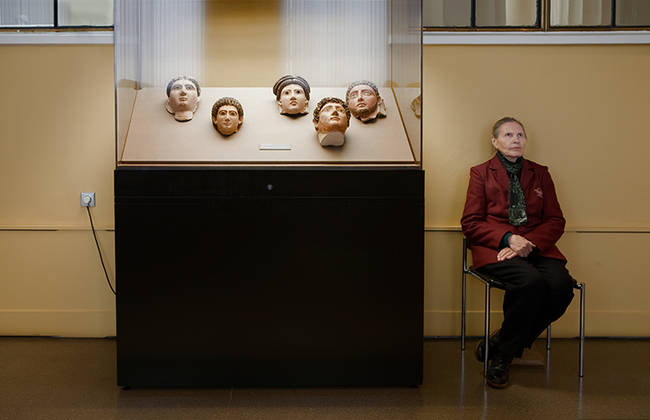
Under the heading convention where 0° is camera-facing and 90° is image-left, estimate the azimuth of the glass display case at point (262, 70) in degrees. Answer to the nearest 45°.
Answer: approximately 0°

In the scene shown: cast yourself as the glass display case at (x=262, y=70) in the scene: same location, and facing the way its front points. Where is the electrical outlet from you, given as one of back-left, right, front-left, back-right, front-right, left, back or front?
back-right

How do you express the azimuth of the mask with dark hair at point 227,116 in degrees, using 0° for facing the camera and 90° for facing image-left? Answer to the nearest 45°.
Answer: approximately 0°

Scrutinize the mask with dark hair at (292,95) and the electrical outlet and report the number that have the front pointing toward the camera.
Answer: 2

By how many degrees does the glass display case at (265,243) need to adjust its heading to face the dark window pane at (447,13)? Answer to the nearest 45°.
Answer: approximately 135° to its left

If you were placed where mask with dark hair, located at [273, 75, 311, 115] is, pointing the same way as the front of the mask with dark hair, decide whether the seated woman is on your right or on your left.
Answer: on your left

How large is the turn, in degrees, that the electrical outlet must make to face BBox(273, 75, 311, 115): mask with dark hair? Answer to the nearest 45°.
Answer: approximately 45° to its left

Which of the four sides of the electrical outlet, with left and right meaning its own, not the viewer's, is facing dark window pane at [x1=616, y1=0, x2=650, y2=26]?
left
